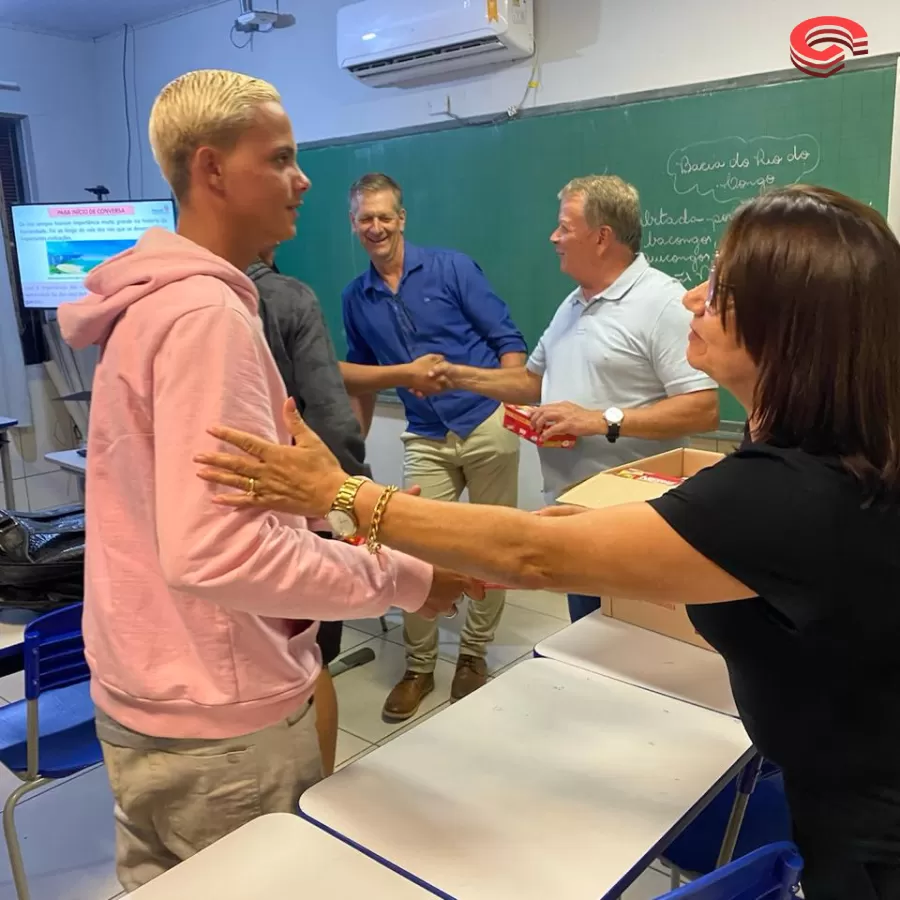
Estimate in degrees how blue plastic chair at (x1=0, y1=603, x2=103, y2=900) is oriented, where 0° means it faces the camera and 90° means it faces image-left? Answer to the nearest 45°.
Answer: approximately 135°

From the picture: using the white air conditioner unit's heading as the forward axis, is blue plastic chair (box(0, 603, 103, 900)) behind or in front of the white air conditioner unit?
in front

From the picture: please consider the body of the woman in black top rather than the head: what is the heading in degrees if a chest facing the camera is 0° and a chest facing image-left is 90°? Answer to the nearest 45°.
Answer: approximately 90°

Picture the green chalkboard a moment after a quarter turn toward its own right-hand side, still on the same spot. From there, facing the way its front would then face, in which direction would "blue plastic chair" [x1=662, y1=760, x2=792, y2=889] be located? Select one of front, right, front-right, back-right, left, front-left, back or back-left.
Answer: back-left

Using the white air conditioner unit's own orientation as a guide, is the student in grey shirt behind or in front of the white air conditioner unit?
in front

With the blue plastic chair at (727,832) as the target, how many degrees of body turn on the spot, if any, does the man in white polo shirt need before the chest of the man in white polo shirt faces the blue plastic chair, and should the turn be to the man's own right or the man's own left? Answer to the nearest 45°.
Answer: approximately 45° to the man's own left

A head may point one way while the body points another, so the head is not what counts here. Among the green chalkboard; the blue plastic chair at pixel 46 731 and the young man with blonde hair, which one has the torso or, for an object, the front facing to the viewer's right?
the young man with blonde hair

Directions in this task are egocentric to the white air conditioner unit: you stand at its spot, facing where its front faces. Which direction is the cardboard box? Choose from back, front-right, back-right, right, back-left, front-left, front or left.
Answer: front-left

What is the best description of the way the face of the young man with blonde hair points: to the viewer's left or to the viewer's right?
to the viewer's right

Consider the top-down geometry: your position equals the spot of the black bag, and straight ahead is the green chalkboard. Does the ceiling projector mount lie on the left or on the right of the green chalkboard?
left

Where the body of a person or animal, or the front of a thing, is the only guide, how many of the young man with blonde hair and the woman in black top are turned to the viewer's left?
1

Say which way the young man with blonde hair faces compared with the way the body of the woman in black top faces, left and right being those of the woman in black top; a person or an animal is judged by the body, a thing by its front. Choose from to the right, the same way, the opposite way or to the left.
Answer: the opposite way

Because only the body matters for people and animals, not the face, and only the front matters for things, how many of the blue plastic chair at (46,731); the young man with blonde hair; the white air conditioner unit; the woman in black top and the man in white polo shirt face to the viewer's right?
1

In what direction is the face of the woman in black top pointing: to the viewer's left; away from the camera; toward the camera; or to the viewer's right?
to the viewer's left

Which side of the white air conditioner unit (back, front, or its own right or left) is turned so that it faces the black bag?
front

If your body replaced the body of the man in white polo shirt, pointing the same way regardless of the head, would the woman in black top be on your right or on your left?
on your left

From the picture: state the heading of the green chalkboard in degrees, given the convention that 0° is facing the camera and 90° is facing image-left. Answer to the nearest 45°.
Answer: approximately 45°

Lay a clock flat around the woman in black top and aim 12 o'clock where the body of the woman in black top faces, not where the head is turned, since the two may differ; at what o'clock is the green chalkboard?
The green chalkboard is roughly at 3 o'clock from the woman in black top.

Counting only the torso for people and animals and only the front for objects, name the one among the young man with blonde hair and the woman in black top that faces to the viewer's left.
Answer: the woman in black top
